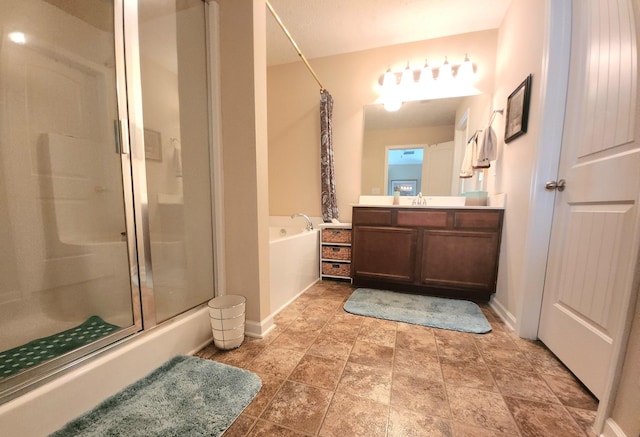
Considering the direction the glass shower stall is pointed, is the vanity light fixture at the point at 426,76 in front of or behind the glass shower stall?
in front

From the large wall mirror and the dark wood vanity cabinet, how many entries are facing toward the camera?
2

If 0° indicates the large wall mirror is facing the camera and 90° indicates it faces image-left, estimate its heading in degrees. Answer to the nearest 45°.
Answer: approximately 0°

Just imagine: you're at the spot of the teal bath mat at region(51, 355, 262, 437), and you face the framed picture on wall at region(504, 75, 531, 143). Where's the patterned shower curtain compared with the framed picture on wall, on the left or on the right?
left

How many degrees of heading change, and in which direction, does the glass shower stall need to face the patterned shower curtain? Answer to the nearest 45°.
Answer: approximately 45° to its left

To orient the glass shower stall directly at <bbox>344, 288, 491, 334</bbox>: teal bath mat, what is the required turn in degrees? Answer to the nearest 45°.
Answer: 0° — it already faces it

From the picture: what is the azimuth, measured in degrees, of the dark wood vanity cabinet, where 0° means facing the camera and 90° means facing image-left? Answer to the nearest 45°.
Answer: approximately 0°

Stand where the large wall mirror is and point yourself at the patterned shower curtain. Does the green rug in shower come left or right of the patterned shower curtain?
left

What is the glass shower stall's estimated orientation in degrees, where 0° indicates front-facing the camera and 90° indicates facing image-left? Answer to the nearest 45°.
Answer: approximately 315°
